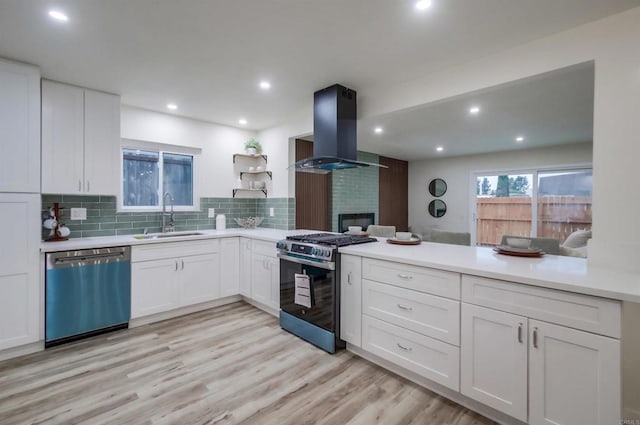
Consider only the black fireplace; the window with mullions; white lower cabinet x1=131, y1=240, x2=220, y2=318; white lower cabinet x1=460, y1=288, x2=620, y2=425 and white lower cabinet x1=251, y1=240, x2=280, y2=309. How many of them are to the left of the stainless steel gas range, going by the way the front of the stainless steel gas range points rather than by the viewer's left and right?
1

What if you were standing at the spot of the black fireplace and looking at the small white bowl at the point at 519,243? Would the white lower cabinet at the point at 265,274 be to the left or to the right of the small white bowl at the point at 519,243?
right

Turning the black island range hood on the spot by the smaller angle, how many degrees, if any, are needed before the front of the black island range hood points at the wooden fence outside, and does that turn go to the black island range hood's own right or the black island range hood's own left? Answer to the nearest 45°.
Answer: approximately 180°

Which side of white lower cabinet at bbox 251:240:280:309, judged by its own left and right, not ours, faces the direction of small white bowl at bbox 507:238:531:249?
left

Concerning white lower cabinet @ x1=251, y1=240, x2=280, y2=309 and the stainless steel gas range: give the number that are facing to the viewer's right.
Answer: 0

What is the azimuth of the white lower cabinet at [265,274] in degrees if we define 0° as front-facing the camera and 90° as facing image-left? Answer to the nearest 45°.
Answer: approximately 45°

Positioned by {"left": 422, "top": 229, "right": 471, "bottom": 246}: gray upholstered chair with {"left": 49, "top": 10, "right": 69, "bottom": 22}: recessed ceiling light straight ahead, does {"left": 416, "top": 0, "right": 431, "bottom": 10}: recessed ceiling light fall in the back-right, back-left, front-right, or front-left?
front-left

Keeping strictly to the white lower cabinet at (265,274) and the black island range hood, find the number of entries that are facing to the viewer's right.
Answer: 0

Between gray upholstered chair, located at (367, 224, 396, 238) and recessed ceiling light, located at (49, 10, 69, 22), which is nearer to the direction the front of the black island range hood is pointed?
the recessed ceiling light

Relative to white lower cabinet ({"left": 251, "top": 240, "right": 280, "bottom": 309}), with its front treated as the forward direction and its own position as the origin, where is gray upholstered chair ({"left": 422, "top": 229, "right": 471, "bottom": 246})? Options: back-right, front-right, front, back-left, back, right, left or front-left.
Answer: back-left

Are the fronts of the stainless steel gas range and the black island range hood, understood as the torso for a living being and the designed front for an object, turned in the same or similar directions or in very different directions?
same or similar directions

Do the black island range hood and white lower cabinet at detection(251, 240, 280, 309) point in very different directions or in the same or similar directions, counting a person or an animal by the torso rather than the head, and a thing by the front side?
same or similar directions
